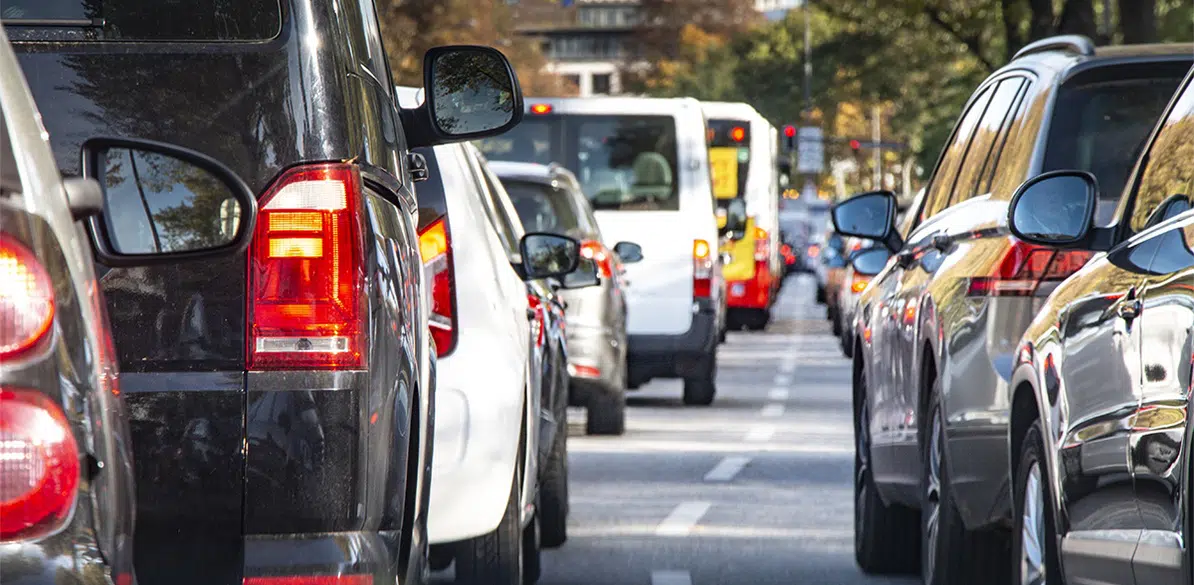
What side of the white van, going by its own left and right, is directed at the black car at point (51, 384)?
back

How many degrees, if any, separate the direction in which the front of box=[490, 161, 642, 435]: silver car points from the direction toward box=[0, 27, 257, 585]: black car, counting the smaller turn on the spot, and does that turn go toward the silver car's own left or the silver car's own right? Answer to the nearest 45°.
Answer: approximately 180°

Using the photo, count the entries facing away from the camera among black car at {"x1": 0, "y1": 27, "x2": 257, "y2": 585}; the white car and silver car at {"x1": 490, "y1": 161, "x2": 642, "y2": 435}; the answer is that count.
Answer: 3

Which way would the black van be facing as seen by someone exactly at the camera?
facing away from the viewer

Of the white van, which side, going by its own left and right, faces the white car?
back

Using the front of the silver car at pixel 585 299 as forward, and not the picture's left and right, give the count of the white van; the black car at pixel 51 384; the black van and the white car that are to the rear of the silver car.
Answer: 3

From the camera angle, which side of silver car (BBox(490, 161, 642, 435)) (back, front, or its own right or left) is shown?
back

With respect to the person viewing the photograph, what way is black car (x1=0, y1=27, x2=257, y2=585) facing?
facing away from the viewer

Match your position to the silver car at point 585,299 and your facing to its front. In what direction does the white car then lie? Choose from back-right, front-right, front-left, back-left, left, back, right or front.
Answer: back

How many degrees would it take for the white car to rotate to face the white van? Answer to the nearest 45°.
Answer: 0° — it already faces it

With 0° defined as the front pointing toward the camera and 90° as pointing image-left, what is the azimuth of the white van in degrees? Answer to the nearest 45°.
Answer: approximately 180°

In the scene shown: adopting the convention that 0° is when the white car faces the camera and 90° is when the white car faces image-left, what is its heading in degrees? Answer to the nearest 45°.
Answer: approximately 180°
